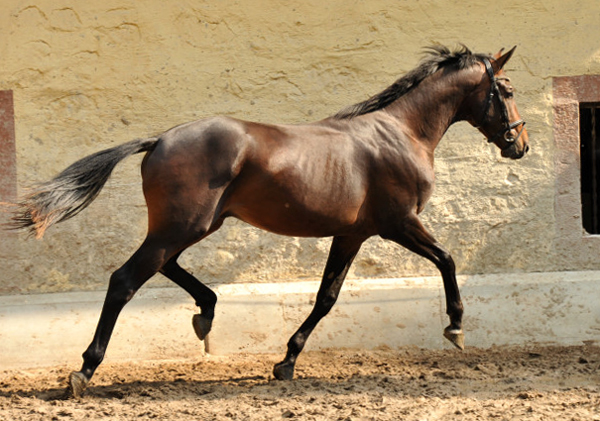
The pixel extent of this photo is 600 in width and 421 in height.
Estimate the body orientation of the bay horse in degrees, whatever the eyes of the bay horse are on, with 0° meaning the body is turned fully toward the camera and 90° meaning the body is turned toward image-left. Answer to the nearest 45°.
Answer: approximately 270°
